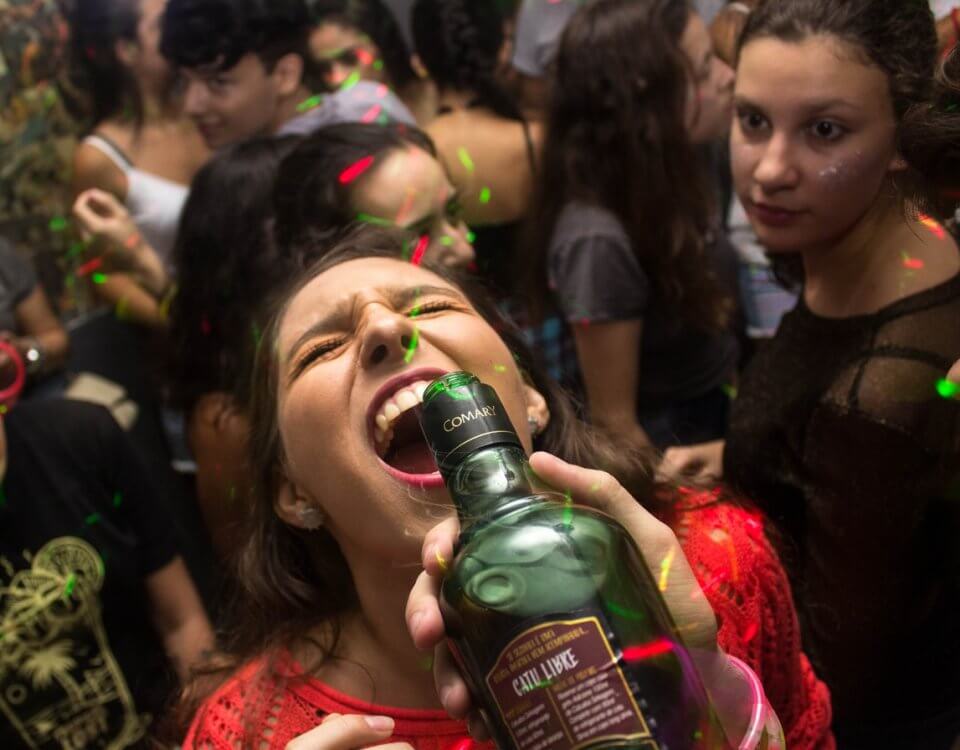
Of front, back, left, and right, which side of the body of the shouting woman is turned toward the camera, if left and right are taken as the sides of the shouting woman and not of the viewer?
front

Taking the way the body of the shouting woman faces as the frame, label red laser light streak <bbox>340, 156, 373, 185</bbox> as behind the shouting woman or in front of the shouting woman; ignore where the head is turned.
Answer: behind

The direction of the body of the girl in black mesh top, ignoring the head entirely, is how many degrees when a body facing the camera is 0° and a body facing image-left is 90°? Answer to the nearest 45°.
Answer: approximately 45°

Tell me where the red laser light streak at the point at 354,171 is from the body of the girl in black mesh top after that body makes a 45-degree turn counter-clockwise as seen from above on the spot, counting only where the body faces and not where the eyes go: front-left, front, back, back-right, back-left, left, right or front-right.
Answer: back-right

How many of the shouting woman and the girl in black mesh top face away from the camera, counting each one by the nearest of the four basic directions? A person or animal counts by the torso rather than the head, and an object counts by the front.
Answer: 0
